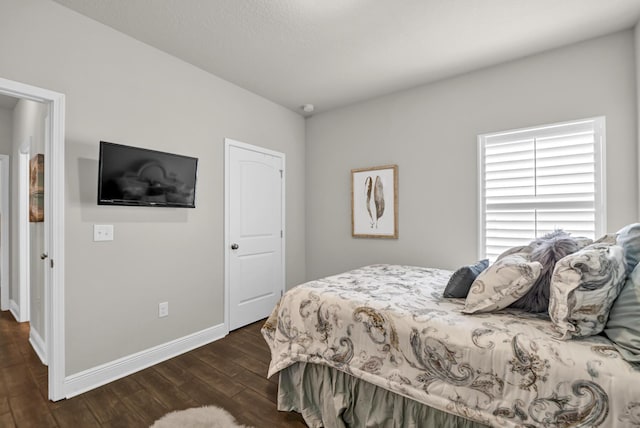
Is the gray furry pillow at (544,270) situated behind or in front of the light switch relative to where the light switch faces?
in front

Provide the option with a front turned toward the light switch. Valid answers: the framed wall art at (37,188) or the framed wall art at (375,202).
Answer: the framed wall art at (375,202)

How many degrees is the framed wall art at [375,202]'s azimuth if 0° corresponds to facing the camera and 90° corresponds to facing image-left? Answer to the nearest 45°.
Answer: approximately 45°

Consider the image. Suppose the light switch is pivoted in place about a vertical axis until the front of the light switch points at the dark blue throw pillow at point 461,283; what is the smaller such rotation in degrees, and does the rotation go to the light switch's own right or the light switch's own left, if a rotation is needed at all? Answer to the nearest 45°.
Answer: approximately 45° to the light switch's own left

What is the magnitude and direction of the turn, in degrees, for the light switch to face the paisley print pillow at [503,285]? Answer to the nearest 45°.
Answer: approximately 45° to its left

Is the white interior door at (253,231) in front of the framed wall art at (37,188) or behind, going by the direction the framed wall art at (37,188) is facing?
behind

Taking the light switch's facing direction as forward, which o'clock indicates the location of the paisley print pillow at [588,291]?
The paisley print pillow is roughly at 11 o'clock from the light switch.

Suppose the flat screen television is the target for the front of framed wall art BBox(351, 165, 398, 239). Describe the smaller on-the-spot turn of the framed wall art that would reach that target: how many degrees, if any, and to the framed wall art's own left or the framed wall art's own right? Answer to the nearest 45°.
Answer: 0° — it already faces it

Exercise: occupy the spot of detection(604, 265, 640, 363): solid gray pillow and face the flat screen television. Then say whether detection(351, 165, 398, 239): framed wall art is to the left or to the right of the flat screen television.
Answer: right

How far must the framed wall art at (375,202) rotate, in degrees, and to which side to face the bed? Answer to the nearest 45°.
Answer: approximately 45° to its left

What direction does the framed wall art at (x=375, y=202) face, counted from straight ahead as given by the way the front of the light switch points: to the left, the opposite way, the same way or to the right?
to the right

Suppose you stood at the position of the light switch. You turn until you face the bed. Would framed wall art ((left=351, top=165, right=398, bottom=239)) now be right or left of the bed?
left

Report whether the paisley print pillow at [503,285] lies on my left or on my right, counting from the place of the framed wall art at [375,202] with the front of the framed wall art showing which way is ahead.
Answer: on my left

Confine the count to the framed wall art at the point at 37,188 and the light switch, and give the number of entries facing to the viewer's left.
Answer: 1
